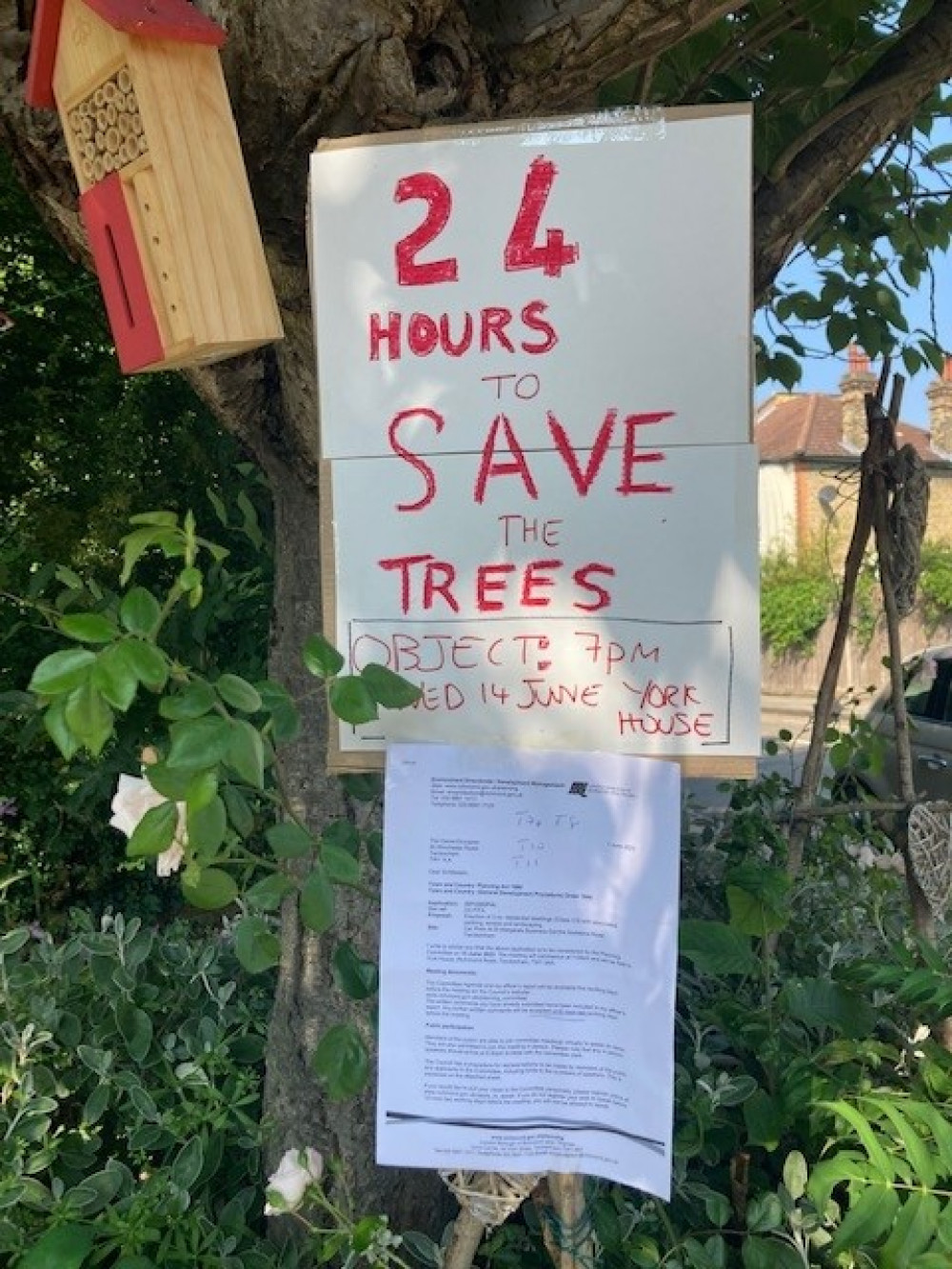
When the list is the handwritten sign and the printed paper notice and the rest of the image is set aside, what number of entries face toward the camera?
2

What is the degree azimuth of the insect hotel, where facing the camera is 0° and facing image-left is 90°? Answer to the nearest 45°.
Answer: approximately 45°

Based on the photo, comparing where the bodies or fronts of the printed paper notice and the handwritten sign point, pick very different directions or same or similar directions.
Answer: same or similar directions

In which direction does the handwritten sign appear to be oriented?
toward the camera

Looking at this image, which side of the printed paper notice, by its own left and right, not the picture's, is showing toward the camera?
front
